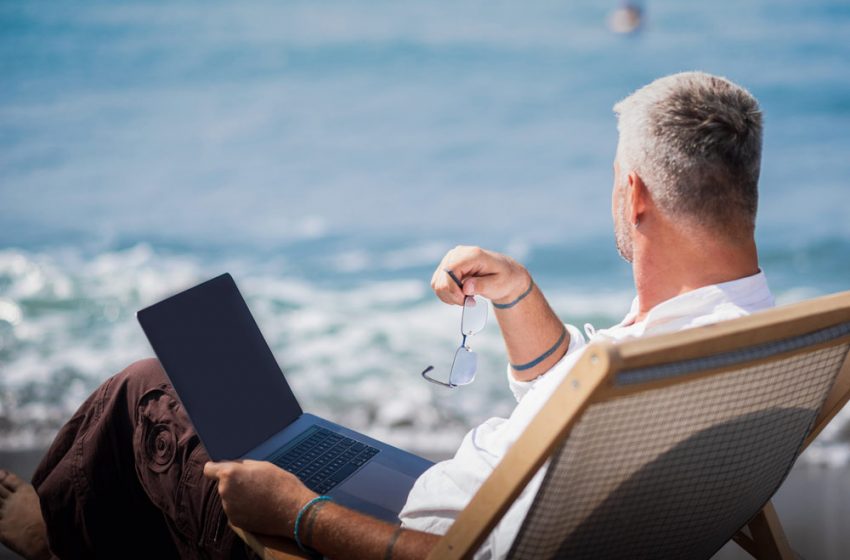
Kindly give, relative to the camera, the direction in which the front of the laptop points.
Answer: facing the viewer and to the right of the viewer

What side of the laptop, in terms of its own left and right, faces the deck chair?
front

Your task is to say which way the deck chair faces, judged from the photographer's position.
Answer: facing away from the viewer and to the left of the viewer

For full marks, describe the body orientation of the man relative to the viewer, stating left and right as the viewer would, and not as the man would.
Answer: facing away from the viewer and to the left of the viewer

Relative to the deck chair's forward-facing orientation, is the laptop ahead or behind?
ahead

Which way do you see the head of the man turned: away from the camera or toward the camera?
away from the camera
